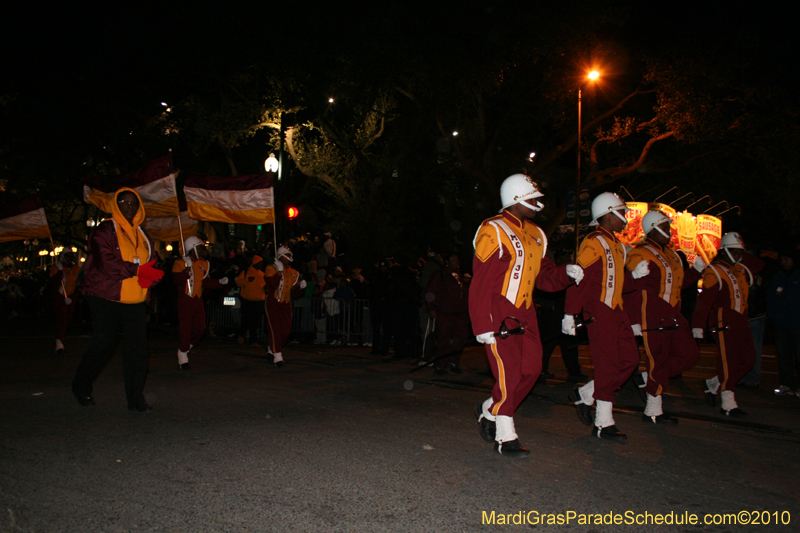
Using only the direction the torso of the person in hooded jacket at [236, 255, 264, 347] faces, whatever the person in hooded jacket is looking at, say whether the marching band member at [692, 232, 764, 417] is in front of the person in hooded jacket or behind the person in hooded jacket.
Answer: in front

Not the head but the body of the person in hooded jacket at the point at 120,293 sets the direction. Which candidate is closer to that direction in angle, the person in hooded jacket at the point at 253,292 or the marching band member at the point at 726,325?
the marching band member

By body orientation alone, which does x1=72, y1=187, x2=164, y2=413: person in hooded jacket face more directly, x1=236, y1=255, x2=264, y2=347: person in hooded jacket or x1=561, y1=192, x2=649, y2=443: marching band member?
the marching band member

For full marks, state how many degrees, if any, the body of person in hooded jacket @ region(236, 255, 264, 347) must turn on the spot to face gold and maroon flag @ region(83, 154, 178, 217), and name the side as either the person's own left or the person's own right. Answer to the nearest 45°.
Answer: approximately 90° to the person's own right

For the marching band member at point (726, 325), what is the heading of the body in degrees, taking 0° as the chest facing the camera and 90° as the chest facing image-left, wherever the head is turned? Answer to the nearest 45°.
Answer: approximately 315°

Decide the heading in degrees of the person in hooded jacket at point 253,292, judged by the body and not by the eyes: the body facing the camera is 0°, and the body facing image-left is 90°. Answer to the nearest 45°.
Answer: approximately 315°

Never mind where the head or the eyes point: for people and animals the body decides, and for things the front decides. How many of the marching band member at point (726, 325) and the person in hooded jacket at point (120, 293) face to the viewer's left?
0

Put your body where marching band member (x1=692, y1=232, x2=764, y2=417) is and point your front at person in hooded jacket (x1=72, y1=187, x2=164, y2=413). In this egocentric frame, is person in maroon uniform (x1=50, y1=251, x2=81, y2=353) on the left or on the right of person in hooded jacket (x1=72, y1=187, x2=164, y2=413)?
right

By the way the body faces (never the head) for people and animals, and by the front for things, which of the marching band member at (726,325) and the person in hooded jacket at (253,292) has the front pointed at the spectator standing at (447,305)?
the person in hooded jacket

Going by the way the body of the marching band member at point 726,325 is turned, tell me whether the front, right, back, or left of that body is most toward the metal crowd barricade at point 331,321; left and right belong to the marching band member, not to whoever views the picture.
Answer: back

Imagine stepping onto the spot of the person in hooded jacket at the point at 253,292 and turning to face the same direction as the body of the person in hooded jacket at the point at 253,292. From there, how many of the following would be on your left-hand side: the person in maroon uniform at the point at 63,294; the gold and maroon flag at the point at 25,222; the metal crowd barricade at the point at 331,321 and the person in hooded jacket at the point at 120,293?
1

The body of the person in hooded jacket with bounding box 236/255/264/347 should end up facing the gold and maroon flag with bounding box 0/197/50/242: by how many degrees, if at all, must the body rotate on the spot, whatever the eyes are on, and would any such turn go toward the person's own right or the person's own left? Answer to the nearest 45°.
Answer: approximately 135° to the person's own right

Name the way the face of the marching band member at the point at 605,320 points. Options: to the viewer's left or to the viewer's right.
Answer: to the viewer's right

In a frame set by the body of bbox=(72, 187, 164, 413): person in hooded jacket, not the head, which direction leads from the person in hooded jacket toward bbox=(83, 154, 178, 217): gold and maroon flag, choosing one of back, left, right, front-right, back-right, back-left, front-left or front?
back-left
